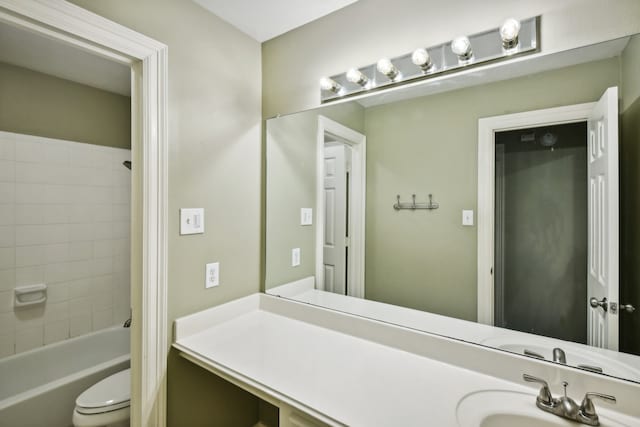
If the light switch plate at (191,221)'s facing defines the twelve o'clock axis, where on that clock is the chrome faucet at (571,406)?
The chrome faucet is roughly at 12 o'clock from the light switch plate.

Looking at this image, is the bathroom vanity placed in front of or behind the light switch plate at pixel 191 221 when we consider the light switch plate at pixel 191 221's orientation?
in front

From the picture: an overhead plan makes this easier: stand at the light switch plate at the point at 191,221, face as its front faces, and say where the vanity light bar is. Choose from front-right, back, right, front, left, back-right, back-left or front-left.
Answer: front

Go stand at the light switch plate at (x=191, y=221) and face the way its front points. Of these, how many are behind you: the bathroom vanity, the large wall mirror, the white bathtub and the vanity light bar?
1

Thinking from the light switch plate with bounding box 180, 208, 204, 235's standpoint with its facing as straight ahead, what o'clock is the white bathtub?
The white bathtub is roughly at 6 o'clock from the light switch plate.

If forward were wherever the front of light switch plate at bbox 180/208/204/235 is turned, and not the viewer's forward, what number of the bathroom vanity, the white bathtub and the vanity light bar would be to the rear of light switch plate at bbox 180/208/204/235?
1

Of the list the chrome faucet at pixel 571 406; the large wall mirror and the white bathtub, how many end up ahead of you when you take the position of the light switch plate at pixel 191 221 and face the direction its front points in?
2

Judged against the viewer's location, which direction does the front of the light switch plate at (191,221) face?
facing the viewer and to the right of the viewer
